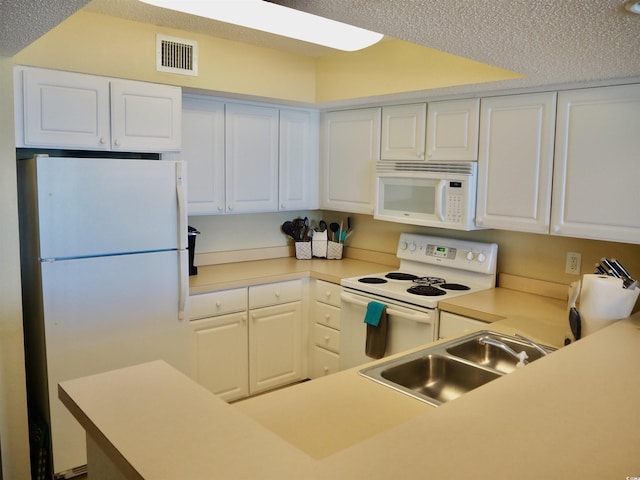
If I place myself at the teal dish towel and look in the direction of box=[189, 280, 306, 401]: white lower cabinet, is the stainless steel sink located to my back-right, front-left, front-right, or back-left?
back-left

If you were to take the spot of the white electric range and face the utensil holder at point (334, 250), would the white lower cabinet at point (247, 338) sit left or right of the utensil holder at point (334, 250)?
left

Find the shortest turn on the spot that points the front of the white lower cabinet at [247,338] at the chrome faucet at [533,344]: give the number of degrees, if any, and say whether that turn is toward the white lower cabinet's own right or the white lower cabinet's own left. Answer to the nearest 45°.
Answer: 0° — it already faces it

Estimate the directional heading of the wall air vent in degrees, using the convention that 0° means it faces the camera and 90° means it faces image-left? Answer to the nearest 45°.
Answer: approximately 315°

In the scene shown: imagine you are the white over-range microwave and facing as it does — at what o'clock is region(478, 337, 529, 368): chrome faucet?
The chrome faucet is roughly at 10 o'clock from the white over-range microwave.
